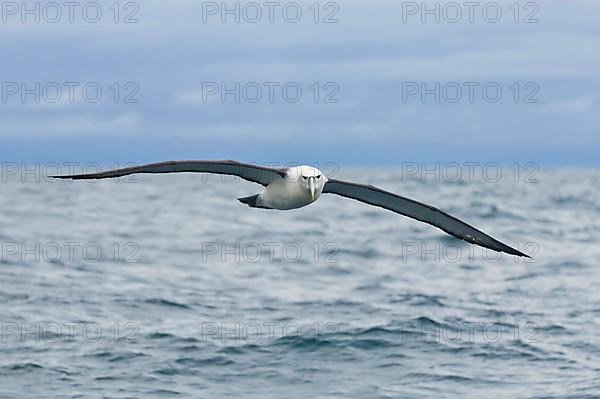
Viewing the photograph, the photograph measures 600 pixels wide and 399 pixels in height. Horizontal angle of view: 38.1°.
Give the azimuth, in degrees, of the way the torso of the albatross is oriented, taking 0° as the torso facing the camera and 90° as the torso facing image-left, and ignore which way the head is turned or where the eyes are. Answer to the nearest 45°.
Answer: approximately 315°
